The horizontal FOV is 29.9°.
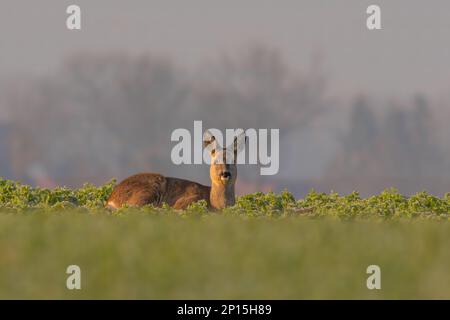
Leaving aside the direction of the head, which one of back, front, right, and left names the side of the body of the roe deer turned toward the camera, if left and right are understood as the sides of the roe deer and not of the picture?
right
